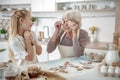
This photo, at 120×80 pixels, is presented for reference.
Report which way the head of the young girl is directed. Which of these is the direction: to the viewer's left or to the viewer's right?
to the viewer's right

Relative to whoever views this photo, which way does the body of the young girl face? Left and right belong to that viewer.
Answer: facing to the right of the viewer

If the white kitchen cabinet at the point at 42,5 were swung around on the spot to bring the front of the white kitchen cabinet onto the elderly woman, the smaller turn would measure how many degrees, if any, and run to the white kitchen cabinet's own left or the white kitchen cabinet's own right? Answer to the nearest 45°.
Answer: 0° — it already faces them

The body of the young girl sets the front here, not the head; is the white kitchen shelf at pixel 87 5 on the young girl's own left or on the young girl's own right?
on the young girl's own left

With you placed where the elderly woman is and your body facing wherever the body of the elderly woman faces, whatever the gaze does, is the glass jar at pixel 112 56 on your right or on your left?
on your left

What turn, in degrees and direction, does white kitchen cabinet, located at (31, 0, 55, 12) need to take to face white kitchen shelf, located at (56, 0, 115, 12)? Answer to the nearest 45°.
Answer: approximately 90° to its left

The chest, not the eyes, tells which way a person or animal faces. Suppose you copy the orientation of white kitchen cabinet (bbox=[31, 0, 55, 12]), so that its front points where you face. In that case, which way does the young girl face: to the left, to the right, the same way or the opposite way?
to the left

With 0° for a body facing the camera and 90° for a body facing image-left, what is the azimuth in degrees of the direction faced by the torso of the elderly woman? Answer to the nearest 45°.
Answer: approximately 45°

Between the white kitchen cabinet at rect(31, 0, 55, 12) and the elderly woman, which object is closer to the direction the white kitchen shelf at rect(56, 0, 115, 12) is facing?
the elderly woman

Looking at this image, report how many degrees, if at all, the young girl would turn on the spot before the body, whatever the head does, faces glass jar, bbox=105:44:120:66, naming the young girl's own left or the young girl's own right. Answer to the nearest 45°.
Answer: approximately 45° to the young girl's own right

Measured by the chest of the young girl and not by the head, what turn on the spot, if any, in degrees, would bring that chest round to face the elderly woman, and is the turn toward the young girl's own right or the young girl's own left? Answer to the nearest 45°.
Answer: approximately 45° to the young girl's own left
